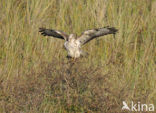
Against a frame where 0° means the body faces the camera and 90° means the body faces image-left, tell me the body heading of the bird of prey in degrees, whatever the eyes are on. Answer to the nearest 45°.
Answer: approximately 0°
